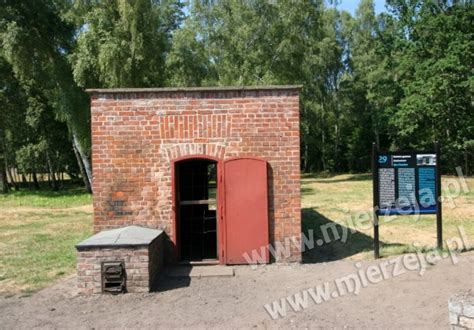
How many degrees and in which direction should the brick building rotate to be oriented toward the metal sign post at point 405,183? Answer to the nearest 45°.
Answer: approximately 90° to its left

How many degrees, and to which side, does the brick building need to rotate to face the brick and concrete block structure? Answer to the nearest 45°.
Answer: approximately 45° to its right

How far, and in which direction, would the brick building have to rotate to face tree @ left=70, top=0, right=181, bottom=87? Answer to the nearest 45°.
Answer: approximately 180°

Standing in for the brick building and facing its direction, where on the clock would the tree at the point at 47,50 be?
The tree is roughly at 5 o'clock from the brick building.

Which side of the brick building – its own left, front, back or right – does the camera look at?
front

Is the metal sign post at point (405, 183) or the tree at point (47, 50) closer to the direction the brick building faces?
the metal sign post

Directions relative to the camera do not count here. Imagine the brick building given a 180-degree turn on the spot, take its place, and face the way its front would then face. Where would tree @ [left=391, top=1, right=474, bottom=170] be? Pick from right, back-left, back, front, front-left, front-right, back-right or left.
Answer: front-right

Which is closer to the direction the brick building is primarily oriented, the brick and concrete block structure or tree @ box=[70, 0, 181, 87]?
the brick and concrete block structure

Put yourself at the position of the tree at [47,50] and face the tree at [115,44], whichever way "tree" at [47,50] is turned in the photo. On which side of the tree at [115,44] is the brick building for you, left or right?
right

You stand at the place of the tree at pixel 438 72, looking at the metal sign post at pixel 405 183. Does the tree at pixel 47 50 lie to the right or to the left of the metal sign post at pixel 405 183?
right

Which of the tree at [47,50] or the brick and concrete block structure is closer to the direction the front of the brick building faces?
the brick and concrete block structure
